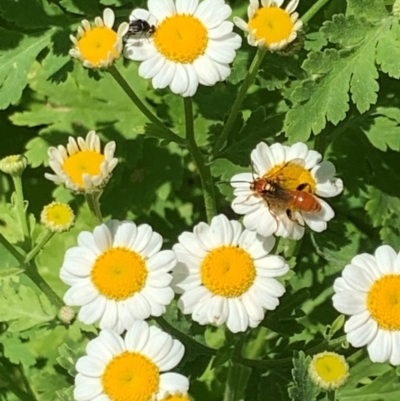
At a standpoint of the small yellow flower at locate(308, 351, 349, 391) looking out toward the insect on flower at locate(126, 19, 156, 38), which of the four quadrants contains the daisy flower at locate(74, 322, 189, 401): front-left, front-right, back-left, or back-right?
front-left

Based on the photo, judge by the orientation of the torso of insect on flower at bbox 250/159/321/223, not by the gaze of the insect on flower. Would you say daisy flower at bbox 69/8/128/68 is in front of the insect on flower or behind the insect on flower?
in front

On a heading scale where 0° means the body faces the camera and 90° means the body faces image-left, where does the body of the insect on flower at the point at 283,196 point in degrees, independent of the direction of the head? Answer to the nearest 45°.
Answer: approximately 90°

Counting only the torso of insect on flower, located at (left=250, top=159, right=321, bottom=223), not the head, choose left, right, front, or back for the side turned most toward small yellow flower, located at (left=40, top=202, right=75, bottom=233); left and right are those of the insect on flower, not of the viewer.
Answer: front

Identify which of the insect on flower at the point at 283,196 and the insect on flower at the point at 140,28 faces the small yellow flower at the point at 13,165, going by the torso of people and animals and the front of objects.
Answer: the insect on flower at the point at 283,196

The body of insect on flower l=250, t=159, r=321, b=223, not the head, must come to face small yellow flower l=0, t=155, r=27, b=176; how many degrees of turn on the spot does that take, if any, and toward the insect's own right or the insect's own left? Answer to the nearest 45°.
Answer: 0° — it already faces it
